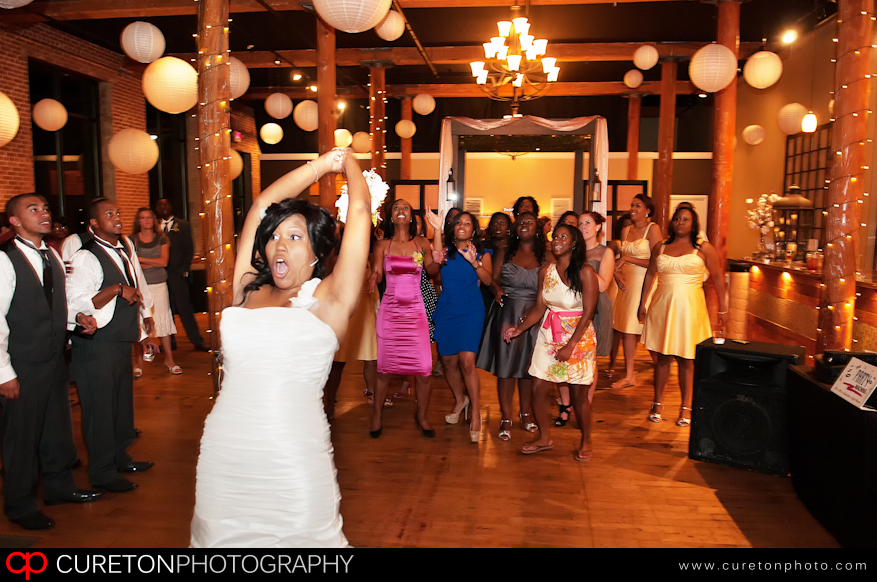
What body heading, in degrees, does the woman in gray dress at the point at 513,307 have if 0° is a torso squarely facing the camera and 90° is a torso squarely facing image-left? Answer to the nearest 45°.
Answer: approximately 0°

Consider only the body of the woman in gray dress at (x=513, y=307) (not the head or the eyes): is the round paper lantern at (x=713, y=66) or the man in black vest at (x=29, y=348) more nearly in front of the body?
the man in black vest

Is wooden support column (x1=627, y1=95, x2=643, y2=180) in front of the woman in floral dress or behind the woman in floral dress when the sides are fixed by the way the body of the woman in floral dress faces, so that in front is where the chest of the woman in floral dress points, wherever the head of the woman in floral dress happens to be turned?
behind

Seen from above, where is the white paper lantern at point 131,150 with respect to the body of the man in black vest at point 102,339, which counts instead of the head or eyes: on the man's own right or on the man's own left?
on the man's own left

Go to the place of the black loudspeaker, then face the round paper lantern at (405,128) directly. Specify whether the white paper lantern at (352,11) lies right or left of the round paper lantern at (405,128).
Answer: left
